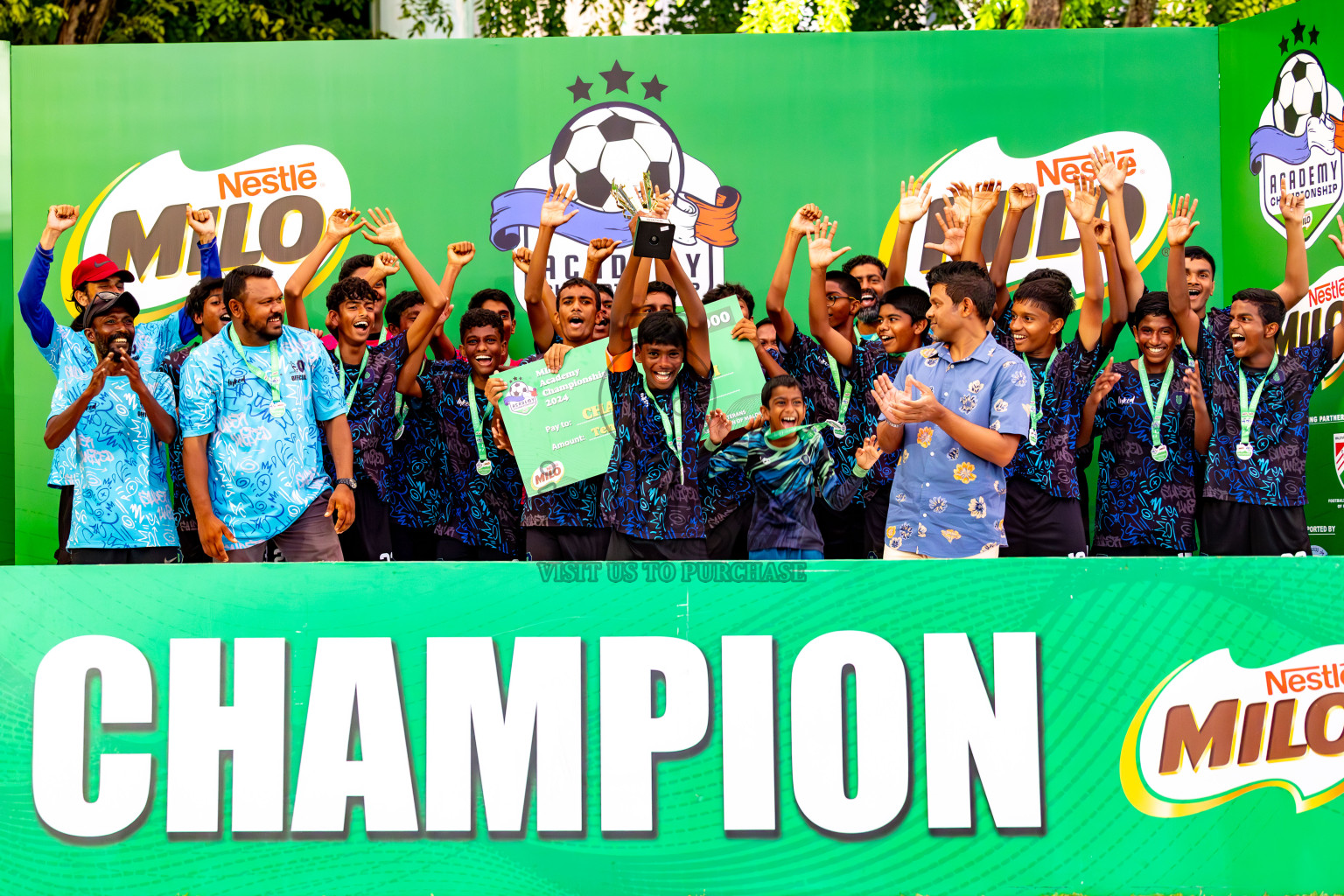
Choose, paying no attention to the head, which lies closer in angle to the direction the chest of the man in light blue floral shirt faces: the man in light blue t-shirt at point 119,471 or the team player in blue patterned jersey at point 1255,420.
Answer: the man in light blue t-shirt

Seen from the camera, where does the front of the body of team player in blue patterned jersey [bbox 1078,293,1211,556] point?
toward the camera

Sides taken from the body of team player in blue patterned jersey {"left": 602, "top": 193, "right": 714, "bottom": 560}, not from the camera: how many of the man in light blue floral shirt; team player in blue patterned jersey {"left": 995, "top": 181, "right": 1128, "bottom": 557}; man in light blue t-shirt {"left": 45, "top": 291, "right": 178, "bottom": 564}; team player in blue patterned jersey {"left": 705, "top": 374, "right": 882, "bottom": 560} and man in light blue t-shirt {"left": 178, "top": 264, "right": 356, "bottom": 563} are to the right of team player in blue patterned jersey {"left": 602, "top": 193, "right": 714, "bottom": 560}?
2

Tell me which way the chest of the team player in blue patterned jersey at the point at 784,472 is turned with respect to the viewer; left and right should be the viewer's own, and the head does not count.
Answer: facing the viewer

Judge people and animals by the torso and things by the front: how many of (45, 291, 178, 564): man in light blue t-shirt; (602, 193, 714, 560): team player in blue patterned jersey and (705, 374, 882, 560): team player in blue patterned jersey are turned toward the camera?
3

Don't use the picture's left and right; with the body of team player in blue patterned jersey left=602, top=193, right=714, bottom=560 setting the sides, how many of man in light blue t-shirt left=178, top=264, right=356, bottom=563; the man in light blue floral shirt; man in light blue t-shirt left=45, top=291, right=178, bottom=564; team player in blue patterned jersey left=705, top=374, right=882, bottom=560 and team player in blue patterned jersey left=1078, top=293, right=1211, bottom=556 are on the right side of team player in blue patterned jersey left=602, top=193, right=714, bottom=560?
2

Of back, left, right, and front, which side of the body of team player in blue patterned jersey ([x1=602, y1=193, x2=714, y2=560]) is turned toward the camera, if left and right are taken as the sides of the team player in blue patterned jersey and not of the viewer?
front

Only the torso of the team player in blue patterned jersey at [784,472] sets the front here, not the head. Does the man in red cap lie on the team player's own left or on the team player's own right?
on the team player's own right
